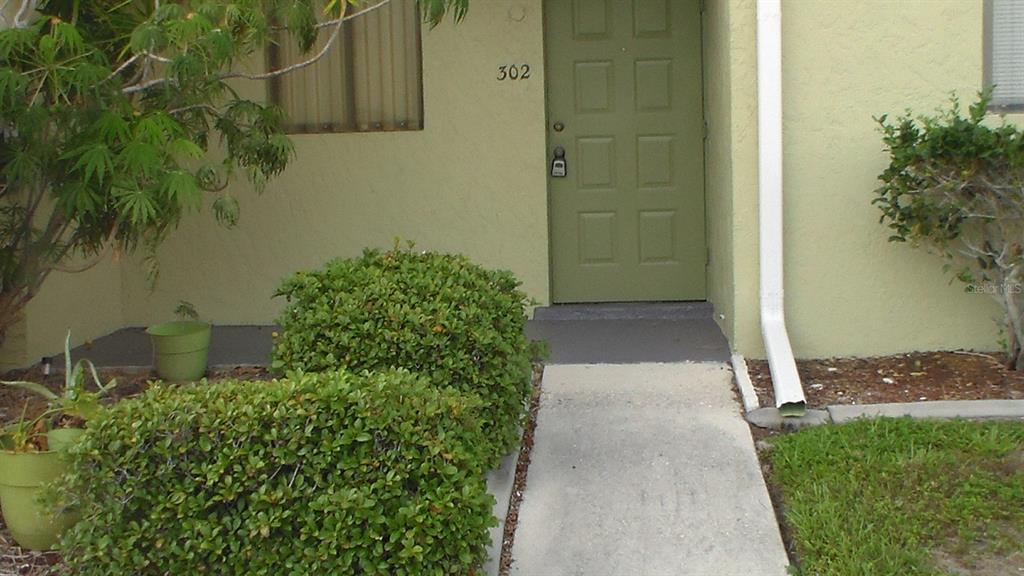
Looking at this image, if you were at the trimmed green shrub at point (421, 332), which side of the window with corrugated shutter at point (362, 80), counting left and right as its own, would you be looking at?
front

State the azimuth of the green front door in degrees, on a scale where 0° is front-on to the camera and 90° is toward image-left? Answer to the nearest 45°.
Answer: approximately 0°

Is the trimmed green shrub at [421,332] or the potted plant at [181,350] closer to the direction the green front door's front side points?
the trimmed green shrub

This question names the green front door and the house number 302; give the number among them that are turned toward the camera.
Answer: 2

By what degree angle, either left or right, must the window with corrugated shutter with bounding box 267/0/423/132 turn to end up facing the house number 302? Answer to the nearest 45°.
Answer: approximately 90° to its left

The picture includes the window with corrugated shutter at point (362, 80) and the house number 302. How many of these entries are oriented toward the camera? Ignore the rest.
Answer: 2

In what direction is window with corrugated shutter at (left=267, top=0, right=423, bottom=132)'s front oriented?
toward the camera

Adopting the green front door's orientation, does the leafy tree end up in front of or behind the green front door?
in front

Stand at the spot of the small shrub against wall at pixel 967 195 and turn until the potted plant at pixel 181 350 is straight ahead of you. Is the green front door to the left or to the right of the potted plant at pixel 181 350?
right

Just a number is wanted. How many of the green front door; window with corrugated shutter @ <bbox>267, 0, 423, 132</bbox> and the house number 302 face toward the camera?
3

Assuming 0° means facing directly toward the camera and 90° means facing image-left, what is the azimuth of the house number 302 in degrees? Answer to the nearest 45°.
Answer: approximately 0°

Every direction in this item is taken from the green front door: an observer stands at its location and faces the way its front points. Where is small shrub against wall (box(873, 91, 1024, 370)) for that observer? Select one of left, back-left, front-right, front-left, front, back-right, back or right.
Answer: front-left

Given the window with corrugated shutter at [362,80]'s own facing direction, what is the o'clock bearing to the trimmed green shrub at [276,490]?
The trimmed green shrub is roughly at 12 o'clock from the window with corrugated shutter.
